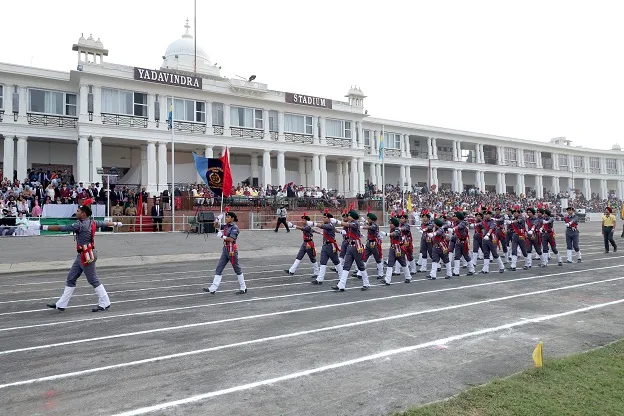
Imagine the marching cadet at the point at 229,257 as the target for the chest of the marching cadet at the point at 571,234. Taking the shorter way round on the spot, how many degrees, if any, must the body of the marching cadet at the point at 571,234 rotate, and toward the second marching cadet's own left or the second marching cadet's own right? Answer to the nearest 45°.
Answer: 0° — they already face them

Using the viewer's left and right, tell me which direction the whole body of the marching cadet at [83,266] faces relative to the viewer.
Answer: facing to the left of the viewer

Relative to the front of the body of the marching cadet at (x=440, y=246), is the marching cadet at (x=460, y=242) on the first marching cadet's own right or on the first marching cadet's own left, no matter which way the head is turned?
on the first marching cadet's own right

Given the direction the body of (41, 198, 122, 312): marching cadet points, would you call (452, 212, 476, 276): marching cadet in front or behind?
behind

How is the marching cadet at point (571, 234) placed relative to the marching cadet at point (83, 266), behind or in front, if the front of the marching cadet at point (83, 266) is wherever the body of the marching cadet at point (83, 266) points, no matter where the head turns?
behind

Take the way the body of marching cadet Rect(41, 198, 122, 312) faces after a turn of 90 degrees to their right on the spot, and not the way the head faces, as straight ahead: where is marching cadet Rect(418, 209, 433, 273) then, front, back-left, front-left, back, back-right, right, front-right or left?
right

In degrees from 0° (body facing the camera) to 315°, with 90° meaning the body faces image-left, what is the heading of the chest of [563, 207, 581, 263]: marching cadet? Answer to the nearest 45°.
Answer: approximately 45°

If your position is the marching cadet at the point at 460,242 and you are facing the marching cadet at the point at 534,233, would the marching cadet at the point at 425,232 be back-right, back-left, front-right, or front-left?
back-left

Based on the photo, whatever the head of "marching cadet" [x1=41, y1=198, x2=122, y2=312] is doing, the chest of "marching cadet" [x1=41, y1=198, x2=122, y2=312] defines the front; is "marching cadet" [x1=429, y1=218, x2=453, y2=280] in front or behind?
behind

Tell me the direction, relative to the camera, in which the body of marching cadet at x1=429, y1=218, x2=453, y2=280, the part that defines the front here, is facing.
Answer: to the viewer's left

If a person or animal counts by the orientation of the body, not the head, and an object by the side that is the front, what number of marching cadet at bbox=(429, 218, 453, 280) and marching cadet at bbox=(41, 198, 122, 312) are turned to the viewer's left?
2

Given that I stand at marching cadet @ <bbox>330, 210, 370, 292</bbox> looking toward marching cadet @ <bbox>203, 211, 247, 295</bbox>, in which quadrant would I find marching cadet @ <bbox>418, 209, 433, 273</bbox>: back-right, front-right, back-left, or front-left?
back-right

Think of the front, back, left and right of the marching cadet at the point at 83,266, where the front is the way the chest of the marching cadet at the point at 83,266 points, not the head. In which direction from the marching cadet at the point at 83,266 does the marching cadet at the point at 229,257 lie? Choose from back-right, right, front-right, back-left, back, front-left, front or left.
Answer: back
